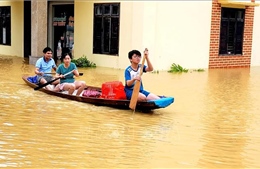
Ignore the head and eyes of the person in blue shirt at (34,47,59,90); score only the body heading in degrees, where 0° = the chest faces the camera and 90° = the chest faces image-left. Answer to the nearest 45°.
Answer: approximately 315°

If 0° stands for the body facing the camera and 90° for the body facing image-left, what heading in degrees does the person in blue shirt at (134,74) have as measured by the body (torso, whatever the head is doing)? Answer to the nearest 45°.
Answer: approximately 315°

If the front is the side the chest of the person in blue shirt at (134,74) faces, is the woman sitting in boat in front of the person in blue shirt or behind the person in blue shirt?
behind
